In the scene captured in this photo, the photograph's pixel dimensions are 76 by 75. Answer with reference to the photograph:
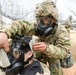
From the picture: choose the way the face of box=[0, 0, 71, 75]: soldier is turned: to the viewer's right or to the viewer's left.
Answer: to the viewer's left

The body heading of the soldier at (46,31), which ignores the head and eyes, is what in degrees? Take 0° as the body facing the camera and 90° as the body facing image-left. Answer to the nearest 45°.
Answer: approximately 45°
